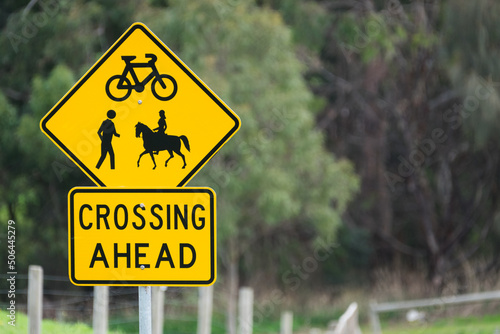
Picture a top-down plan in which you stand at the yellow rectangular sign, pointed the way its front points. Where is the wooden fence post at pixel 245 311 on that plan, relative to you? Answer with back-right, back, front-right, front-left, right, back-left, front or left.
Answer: back

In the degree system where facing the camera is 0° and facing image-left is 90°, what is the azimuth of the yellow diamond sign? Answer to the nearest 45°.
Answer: approximately 0°

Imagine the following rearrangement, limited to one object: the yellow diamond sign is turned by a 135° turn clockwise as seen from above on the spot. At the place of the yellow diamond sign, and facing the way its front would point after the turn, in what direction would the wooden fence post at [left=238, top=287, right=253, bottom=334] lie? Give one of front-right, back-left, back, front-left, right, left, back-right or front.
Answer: front-right

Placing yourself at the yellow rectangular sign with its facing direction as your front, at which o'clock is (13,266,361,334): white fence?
The white fence is roughly at 6 o'clock from the yellow rectangular sign.

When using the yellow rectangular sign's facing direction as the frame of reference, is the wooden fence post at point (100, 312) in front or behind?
behind

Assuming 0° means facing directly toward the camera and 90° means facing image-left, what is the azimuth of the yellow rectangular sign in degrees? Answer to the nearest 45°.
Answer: approximately 0°

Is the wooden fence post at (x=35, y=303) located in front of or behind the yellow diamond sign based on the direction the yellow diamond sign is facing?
behind

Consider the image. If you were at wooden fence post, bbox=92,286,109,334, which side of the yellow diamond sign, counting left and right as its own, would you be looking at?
back

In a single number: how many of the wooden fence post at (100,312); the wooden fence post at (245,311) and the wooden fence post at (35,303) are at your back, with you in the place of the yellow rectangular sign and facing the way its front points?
3

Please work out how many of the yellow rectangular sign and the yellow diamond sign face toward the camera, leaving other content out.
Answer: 2

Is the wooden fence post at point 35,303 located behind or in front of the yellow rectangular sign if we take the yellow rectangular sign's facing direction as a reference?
behind
